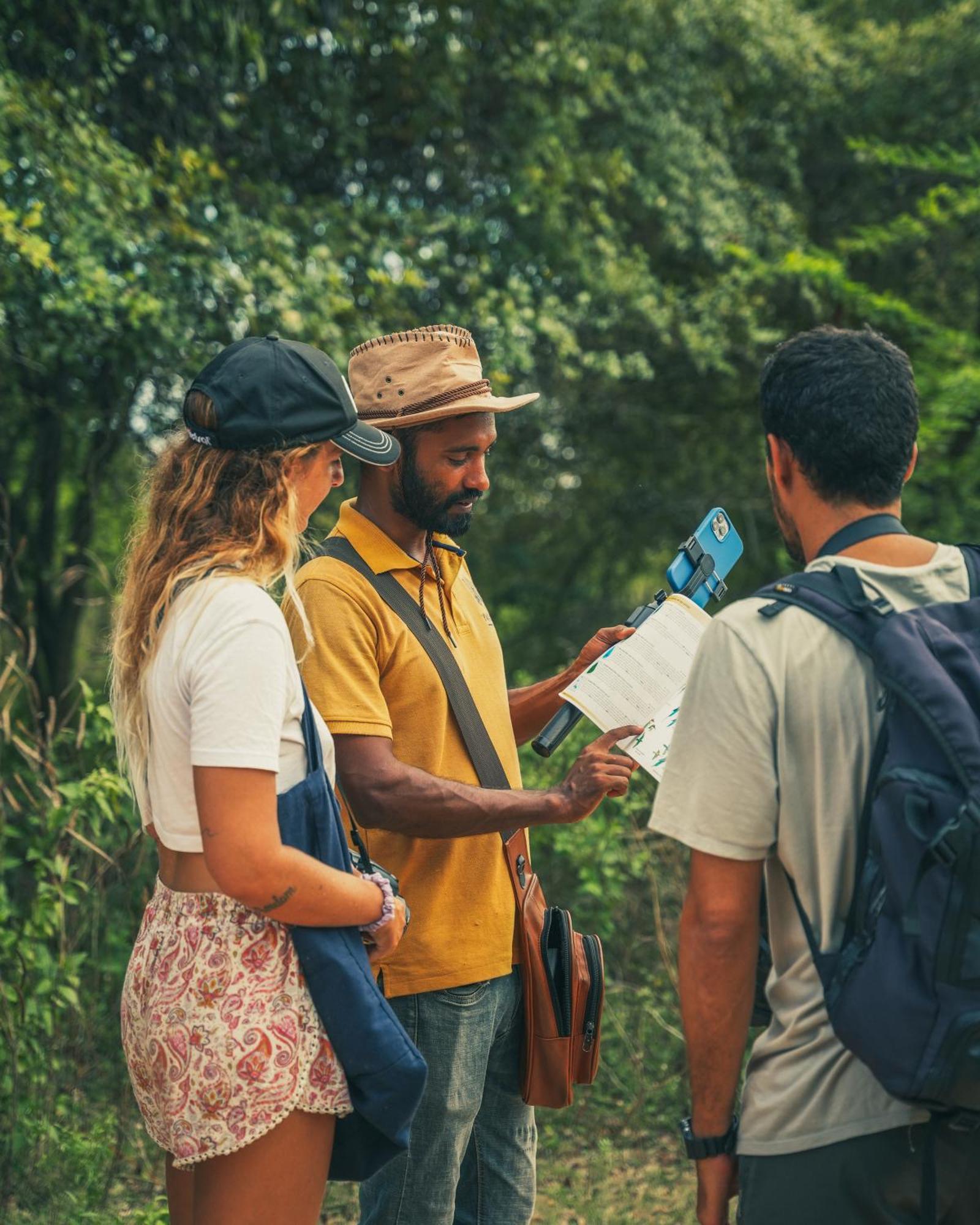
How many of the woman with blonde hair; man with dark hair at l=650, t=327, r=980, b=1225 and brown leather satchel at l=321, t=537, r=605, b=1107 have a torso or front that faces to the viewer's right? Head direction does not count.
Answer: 2

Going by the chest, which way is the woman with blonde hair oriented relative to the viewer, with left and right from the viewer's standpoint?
facing to the right of the viewer

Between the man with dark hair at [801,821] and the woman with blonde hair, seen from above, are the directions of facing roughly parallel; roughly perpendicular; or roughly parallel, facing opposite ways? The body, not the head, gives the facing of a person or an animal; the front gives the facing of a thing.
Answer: roughly perpendicular

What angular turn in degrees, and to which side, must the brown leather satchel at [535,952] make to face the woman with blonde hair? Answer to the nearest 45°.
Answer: approximately 135° to its right

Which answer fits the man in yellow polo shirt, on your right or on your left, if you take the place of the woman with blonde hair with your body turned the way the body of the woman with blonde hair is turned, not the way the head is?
on your left

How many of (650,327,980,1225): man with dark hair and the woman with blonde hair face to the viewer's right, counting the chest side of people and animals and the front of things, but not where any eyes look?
1

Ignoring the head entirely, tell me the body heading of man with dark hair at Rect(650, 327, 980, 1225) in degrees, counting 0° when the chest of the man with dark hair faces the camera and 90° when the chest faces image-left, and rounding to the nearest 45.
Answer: approximately 135°

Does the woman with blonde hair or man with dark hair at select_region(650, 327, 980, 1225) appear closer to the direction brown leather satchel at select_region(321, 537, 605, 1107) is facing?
the man with dark hair

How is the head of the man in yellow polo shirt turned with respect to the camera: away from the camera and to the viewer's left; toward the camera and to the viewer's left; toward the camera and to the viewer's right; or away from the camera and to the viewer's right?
toward the camera and to the viewer's right

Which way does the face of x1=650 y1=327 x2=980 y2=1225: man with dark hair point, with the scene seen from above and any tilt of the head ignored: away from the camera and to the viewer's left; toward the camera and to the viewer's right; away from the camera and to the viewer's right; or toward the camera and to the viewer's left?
away from the camera and to the viewer's left
